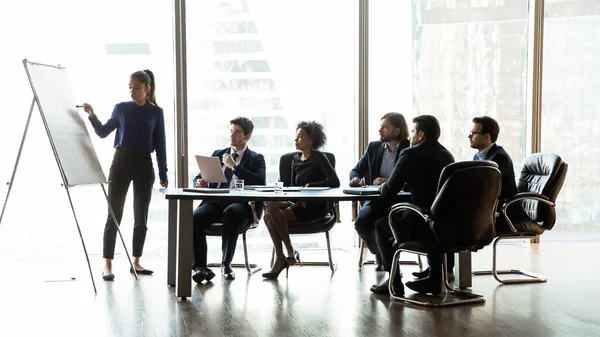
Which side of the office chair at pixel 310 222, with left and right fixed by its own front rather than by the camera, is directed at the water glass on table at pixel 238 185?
front

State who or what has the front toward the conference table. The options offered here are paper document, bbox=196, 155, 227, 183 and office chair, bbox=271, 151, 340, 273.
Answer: the office chair

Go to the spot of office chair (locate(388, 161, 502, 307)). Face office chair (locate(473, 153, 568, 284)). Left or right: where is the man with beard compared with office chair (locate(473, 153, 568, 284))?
left

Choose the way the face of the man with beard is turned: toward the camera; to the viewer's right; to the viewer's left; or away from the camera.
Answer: to the viewer's left

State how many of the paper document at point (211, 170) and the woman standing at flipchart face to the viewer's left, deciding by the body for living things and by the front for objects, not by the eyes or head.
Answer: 0

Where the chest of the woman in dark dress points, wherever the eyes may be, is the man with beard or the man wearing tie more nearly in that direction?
the man wearing tie

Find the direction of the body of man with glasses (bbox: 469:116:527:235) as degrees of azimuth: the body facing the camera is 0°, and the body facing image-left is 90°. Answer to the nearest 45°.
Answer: approximately 90°

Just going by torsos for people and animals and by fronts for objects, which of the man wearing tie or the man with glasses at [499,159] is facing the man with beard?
the man with glasses

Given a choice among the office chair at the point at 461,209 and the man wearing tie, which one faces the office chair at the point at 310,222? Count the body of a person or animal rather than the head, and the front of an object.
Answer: the office chair at the point at 461,209

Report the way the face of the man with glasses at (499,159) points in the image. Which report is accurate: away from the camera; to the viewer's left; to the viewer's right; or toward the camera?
to the viewer's left

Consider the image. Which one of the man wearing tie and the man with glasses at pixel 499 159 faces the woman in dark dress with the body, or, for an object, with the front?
the man with glasses

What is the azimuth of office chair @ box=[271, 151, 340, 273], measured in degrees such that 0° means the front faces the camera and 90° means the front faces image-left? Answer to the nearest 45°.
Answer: approximately 45°

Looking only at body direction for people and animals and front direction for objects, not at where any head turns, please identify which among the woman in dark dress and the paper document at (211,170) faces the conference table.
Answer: the woman in dark dress
